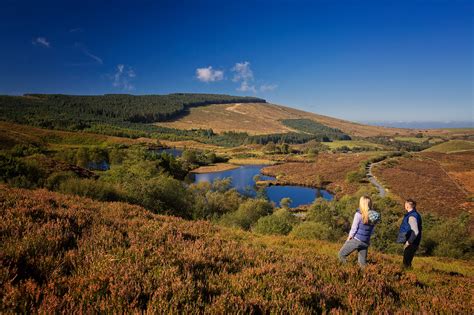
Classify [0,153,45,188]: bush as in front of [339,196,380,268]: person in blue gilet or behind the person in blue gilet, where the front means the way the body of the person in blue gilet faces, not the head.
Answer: in front

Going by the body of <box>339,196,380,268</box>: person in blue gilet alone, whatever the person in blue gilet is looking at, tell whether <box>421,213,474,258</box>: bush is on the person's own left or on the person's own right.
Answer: on the person's own right

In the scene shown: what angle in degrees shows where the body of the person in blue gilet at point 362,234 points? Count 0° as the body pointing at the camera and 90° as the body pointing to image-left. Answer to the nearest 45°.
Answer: approximately 135°

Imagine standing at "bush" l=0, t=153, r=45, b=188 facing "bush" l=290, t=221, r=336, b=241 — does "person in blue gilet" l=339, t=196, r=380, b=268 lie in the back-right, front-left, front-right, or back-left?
front-right

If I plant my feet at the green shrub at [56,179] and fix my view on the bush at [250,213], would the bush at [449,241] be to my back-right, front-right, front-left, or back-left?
front-right

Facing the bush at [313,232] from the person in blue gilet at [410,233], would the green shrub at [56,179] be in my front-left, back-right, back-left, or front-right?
front-left

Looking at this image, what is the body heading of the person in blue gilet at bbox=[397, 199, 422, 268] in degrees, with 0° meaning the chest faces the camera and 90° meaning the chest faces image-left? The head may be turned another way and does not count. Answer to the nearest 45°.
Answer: approximately 90°

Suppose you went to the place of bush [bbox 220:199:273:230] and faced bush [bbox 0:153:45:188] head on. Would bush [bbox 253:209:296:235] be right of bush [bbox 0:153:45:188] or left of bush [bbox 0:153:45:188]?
left

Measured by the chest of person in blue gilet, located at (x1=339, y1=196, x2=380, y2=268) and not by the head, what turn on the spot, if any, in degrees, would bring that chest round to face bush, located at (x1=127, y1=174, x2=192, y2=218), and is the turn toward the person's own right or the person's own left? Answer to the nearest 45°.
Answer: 0° — they already face it

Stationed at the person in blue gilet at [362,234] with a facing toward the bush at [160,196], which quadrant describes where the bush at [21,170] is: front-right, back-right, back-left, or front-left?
front-left
